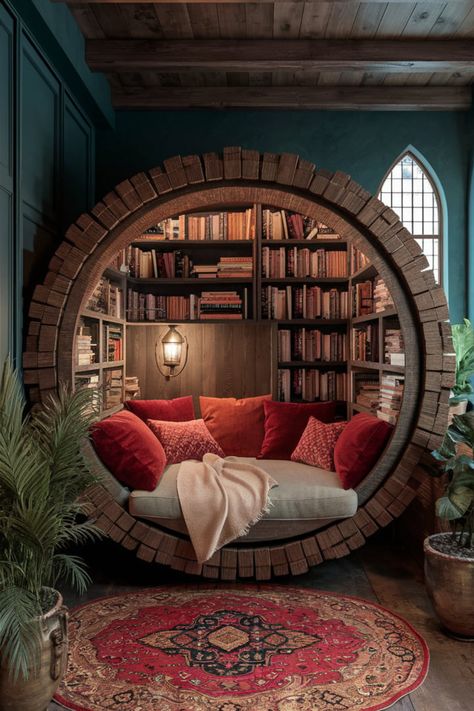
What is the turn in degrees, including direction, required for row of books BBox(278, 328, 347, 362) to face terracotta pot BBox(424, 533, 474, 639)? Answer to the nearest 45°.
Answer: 0° — it already faces it

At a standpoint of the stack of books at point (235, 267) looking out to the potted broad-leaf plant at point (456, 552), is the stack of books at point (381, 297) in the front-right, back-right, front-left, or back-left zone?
front-left

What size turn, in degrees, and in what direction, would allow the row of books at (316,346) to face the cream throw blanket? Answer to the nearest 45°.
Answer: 0° — it already faces it

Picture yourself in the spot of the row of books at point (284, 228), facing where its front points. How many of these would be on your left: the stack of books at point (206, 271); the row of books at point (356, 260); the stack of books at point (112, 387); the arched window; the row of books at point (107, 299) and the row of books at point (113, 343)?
2

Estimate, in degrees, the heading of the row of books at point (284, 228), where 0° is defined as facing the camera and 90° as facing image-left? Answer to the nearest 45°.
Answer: approximately 0°

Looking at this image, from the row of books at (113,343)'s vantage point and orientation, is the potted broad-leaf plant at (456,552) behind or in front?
in front

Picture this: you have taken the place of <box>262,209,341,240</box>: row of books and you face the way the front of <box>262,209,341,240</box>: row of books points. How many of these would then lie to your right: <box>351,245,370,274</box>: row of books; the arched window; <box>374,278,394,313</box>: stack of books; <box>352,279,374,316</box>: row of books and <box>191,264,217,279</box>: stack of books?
1

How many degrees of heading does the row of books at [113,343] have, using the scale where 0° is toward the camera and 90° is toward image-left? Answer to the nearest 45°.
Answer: approximately 315°

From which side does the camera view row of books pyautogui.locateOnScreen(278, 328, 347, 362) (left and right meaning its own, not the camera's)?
front

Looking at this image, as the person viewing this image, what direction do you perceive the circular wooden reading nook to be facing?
facing the viewer
